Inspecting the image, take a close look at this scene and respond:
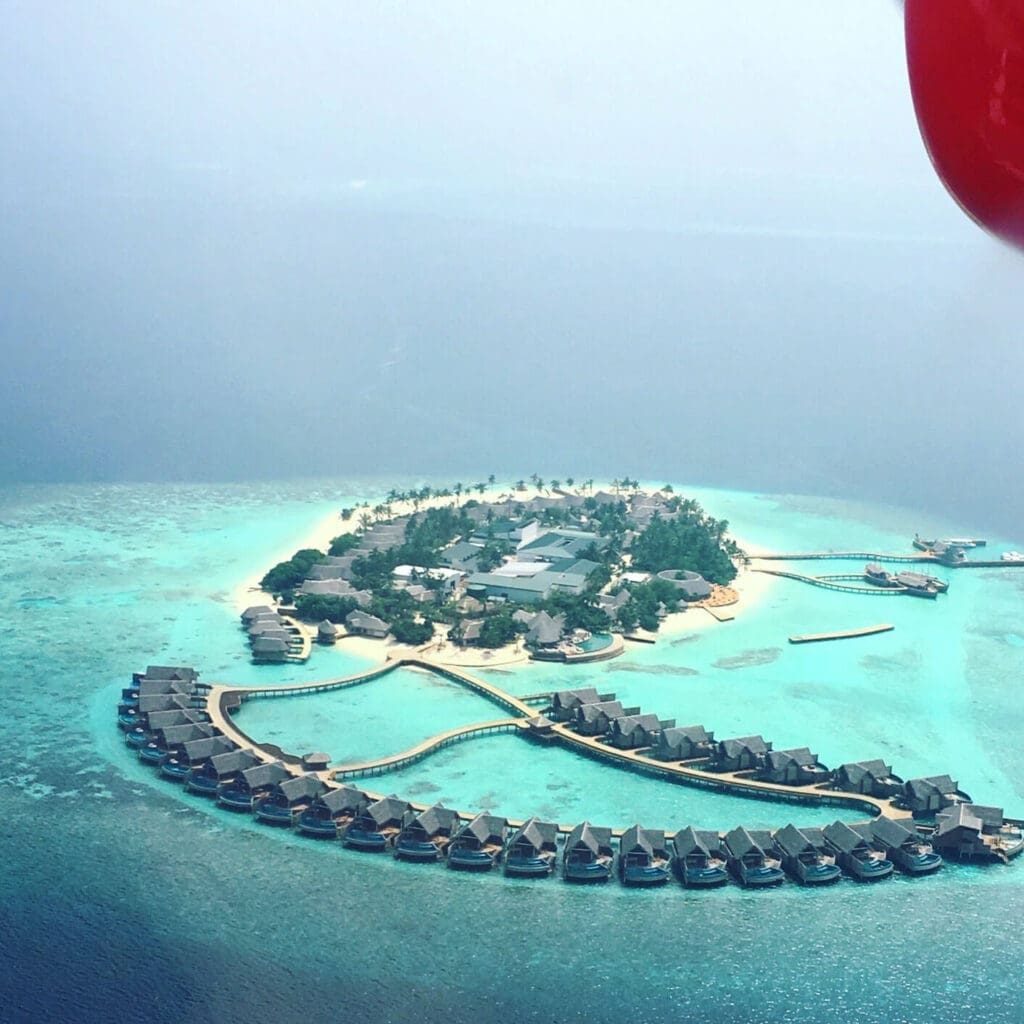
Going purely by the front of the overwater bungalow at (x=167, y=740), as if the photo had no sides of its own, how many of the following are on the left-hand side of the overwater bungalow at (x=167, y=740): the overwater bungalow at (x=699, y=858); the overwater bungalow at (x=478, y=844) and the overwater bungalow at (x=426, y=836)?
3

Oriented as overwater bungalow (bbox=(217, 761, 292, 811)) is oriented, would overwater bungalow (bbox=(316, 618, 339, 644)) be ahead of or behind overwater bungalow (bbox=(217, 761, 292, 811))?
behind

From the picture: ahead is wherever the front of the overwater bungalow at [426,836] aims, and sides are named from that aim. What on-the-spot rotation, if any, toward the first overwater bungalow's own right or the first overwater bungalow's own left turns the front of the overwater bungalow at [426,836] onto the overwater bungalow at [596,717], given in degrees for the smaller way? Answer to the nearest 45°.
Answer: approximately 180°

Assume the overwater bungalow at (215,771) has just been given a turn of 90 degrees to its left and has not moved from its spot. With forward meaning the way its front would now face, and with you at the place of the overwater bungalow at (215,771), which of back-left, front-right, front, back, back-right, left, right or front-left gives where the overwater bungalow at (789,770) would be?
front-left

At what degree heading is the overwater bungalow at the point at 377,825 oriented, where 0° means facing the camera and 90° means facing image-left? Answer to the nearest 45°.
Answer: approximately 45°

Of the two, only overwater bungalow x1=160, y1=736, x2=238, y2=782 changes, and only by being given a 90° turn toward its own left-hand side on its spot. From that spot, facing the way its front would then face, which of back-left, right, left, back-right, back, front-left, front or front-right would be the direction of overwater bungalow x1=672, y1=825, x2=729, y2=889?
front

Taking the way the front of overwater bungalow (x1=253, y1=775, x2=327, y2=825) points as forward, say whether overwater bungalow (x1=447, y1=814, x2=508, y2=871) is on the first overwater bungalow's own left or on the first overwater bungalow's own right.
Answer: on the first overwater bungalow's own left

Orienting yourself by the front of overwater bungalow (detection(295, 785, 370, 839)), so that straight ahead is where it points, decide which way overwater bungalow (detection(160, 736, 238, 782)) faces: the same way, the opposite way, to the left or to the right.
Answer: the same way

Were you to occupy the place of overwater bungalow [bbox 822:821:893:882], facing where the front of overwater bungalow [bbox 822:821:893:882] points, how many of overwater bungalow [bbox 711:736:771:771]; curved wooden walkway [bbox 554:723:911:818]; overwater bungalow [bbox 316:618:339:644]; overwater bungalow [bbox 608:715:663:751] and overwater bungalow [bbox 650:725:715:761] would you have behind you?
5

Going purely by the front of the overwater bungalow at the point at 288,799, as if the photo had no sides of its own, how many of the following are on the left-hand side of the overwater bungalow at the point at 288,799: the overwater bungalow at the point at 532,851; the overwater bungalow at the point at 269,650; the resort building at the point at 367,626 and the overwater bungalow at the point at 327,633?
1

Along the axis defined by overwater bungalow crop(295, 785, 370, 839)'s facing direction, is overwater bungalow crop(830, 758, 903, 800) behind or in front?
behind

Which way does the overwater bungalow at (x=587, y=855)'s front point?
toward the camera

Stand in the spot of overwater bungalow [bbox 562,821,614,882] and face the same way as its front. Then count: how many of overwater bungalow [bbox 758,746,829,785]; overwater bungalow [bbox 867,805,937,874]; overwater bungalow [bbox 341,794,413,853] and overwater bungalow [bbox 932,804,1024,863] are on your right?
1

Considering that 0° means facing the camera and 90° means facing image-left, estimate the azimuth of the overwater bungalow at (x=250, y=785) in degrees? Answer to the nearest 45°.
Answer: approximately 45°

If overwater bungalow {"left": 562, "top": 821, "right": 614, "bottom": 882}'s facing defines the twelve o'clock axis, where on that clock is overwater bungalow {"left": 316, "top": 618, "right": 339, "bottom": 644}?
overwater bungalow {"left": 316, "top": 618, "right": 339, "bottom": 644} is roughly at 5 o'clock from overwater bungalow {"left": 562, "top": 821, "right": 614, "bottom": 882}.

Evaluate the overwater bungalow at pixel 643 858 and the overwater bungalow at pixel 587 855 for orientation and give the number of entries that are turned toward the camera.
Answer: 2

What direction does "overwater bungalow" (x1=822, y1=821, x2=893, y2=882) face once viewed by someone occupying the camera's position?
facing the viewer and to the right of the viewer

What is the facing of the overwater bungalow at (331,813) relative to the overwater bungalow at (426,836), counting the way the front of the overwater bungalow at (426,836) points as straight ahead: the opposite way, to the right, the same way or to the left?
the same way
